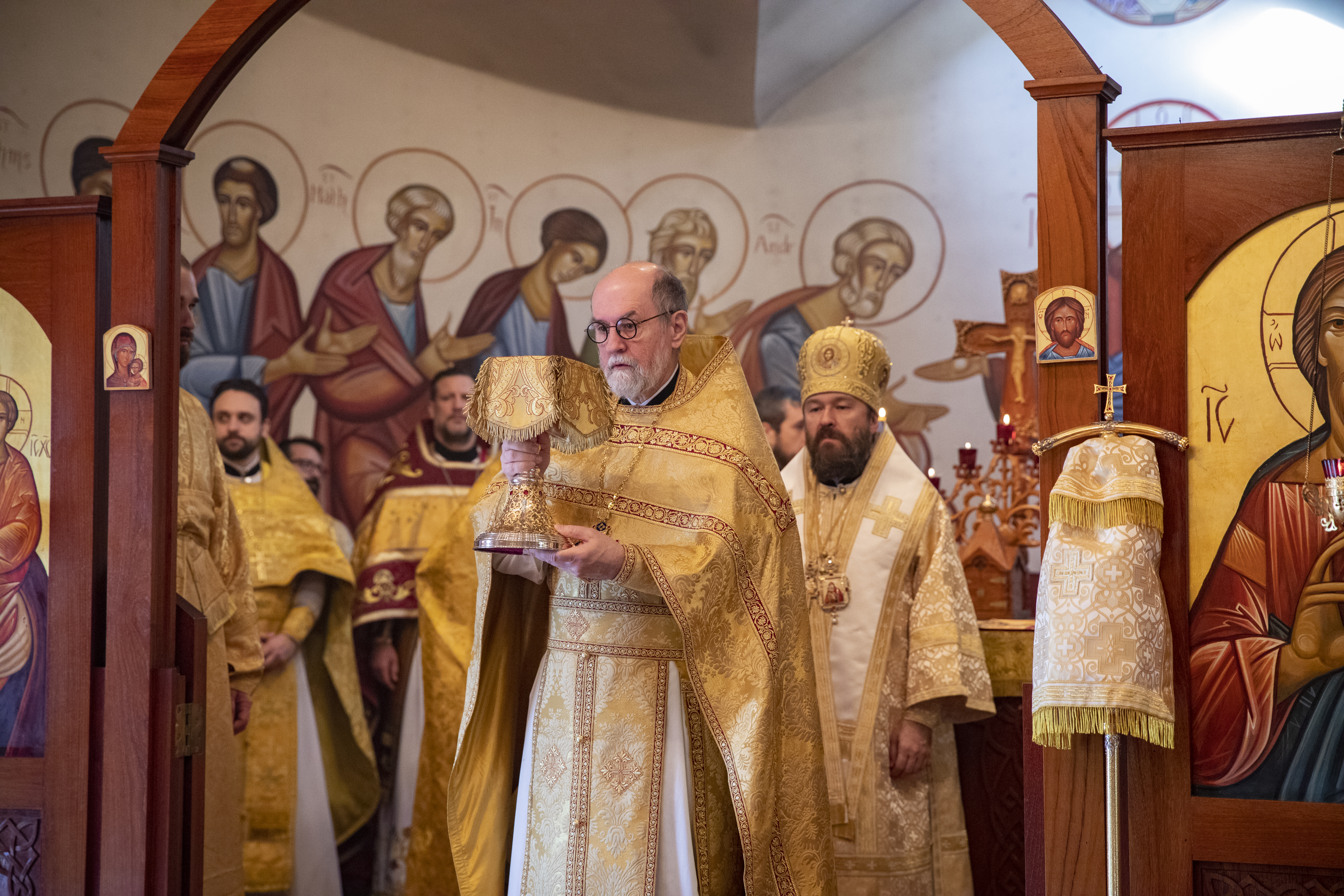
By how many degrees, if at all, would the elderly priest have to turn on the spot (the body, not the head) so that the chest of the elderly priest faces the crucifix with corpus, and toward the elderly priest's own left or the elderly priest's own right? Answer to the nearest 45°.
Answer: approximately 180°

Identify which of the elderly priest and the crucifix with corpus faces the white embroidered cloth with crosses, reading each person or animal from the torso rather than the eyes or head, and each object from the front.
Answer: the crucifix with corpus

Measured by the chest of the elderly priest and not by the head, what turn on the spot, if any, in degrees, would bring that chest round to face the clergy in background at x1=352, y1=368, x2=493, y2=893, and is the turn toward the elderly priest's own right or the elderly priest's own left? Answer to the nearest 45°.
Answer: approximately 135° to the elderly priest's own right

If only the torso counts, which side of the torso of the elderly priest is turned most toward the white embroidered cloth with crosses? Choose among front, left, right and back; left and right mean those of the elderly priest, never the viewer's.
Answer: left

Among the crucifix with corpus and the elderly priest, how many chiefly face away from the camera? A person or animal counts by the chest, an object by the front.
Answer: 0

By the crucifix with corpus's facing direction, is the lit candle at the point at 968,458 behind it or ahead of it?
ahead

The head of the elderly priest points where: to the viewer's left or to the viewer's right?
to the viewer's left

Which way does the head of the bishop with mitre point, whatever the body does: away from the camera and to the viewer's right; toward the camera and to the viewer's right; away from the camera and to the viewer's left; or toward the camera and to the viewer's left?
toward the camera and to the viewer's left

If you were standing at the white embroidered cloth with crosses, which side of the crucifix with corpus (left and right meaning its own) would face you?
front

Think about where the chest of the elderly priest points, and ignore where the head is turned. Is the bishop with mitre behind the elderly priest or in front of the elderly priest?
behind

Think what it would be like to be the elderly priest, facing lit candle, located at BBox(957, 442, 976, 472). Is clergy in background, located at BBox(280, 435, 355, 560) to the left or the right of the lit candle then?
left

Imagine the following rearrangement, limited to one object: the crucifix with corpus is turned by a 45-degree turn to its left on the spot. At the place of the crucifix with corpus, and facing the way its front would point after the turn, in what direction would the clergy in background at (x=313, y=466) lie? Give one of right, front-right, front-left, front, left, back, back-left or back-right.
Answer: back-right
